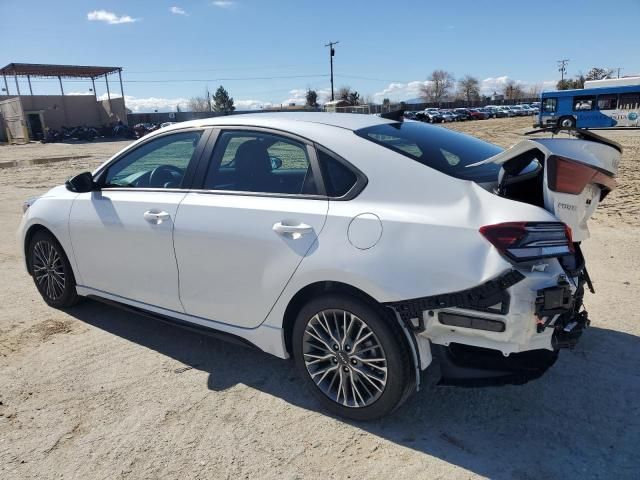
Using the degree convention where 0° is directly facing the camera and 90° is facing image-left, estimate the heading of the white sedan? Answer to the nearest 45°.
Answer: approximately 135°
